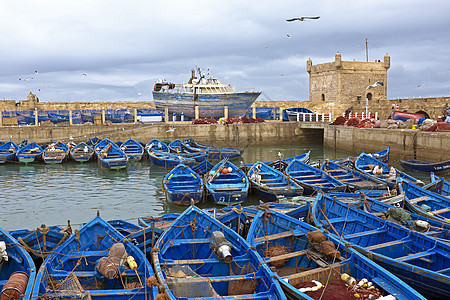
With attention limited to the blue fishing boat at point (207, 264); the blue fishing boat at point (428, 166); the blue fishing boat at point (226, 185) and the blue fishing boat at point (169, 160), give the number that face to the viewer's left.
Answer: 2

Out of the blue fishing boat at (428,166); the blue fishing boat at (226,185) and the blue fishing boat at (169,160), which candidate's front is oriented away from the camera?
the blue fishing boat at (226,185)

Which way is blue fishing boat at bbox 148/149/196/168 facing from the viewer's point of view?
to the viewer's left

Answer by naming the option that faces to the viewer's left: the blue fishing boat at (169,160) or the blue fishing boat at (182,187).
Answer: the blue fishing boat at (169,160)

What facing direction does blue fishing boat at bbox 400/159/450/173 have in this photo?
to the viewer's left

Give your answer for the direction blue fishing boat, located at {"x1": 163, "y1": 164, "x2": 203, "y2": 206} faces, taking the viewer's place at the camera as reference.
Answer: facing away from the viewer

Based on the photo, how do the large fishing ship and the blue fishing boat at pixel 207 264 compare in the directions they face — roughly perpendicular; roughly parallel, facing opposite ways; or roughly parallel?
roughly perpendicular

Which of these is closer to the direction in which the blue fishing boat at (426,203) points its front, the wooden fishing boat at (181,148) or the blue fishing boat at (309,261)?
the wooden fishing boat
